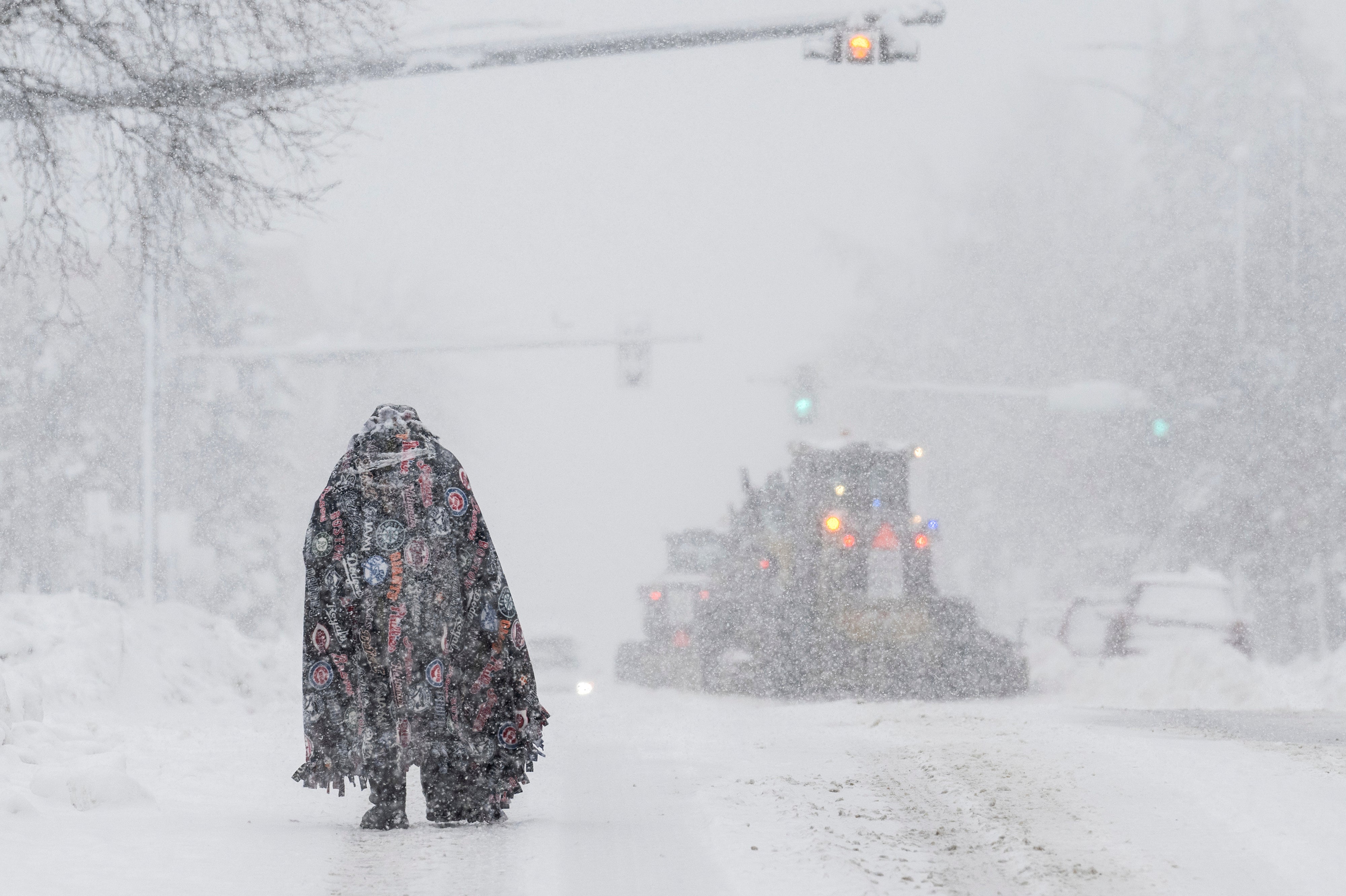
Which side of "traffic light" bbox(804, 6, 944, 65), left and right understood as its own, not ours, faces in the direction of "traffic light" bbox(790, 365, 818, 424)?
back

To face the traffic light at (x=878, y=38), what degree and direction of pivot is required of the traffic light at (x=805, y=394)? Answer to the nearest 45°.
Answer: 0° — it already faces it

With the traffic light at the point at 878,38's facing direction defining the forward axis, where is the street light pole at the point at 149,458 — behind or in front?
behind

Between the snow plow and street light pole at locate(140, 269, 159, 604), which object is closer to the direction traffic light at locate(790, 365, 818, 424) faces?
the snow plow
